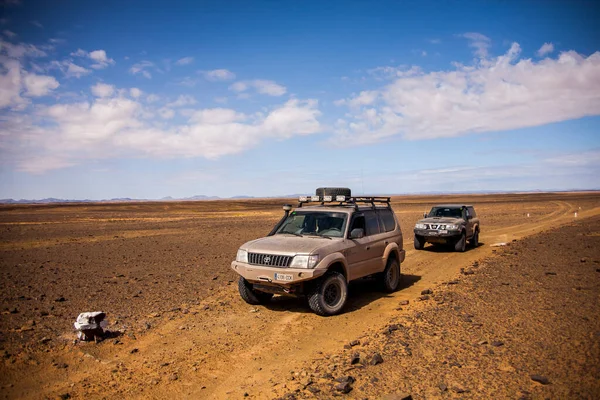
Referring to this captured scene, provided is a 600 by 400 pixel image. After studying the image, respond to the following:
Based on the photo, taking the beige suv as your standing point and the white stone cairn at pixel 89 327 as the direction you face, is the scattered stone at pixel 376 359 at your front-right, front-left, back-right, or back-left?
front-left

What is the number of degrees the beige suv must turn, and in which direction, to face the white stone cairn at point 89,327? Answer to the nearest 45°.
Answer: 0° — it already faces it

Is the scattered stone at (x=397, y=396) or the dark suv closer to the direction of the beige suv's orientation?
the scattered stone

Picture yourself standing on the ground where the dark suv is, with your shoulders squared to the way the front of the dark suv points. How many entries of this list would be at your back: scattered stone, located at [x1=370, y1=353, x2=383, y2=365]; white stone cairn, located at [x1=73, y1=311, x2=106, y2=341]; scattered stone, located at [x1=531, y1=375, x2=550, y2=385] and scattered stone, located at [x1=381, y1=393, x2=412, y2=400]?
0

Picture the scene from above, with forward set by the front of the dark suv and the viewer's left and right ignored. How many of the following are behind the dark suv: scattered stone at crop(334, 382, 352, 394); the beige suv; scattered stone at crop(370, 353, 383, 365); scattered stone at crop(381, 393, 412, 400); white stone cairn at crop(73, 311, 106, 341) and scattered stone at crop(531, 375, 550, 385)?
0

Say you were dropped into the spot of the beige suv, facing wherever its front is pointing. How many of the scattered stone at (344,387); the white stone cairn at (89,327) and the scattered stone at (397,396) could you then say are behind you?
0

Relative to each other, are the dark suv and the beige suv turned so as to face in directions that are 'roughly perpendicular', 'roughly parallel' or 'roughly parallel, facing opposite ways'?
roughly parallel

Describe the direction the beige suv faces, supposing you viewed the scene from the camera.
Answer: facing the viewer and to the left of the viewer

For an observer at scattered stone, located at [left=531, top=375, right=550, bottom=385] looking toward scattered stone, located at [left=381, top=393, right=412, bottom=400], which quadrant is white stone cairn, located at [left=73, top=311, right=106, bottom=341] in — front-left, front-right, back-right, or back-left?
front-right

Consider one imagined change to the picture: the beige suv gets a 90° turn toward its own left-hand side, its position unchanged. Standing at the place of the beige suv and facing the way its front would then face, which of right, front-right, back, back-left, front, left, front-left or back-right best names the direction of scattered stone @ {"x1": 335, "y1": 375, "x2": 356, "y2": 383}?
front-right

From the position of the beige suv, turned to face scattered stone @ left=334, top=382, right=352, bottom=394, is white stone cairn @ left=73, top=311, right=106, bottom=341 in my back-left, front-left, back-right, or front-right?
front-right

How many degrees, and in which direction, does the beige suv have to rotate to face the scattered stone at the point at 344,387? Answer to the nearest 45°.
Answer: approximately 45° to its left

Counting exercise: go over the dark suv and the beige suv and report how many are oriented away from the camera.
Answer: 0

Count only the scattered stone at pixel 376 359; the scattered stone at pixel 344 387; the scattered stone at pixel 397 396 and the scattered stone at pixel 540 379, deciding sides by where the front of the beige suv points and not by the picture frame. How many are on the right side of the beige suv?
0

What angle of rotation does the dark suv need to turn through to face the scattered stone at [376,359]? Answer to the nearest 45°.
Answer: approximately 45° to its left

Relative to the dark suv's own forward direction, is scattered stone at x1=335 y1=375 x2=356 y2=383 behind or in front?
in front

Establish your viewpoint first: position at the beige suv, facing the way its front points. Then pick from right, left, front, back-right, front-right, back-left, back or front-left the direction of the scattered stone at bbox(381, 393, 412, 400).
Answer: front-left
